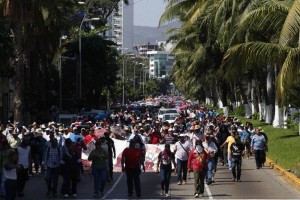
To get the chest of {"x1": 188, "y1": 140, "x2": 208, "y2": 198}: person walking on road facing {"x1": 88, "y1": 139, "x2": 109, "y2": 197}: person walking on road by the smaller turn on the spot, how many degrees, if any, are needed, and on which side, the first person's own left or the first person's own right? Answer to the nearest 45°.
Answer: approximately 90° to the first person's own right

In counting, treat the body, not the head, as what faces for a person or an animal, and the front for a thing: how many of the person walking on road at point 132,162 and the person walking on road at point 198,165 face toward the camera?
2

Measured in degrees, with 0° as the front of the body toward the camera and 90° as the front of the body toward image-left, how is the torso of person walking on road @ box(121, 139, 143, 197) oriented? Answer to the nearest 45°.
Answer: approximately 0°

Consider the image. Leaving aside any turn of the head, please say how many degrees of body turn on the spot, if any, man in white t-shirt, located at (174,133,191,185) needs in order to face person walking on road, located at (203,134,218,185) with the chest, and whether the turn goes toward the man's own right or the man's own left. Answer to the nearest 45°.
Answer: approximately 90° to the man's own left

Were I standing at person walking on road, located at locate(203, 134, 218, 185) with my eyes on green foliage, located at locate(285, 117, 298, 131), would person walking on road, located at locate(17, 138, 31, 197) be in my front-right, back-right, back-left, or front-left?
back-left

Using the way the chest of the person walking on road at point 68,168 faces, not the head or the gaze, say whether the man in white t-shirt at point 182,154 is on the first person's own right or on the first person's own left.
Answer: on the first person's own left

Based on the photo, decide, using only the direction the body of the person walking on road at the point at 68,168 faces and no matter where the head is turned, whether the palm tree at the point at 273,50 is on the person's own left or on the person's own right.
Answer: on the person's own left

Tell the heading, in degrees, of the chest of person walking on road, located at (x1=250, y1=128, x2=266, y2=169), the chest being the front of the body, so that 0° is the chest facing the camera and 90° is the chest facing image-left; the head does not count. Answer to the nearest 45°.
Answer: approximately 0°
